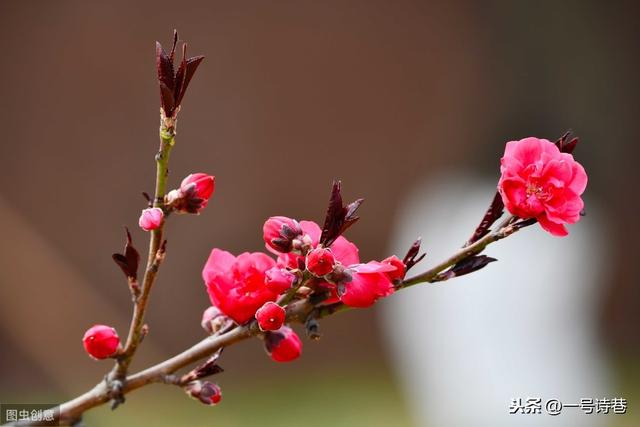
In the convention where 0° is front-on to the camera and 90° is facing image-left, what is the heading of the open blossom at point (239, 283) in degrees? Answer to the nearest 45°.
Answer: approximately 0°

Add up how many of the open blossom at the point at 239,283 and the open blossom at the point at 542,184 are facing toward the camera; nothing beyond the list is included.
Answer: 2

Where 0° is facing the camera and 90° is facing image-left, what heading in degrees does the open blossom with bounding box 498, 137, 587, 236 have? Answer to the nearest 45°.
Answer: approximately 0°
